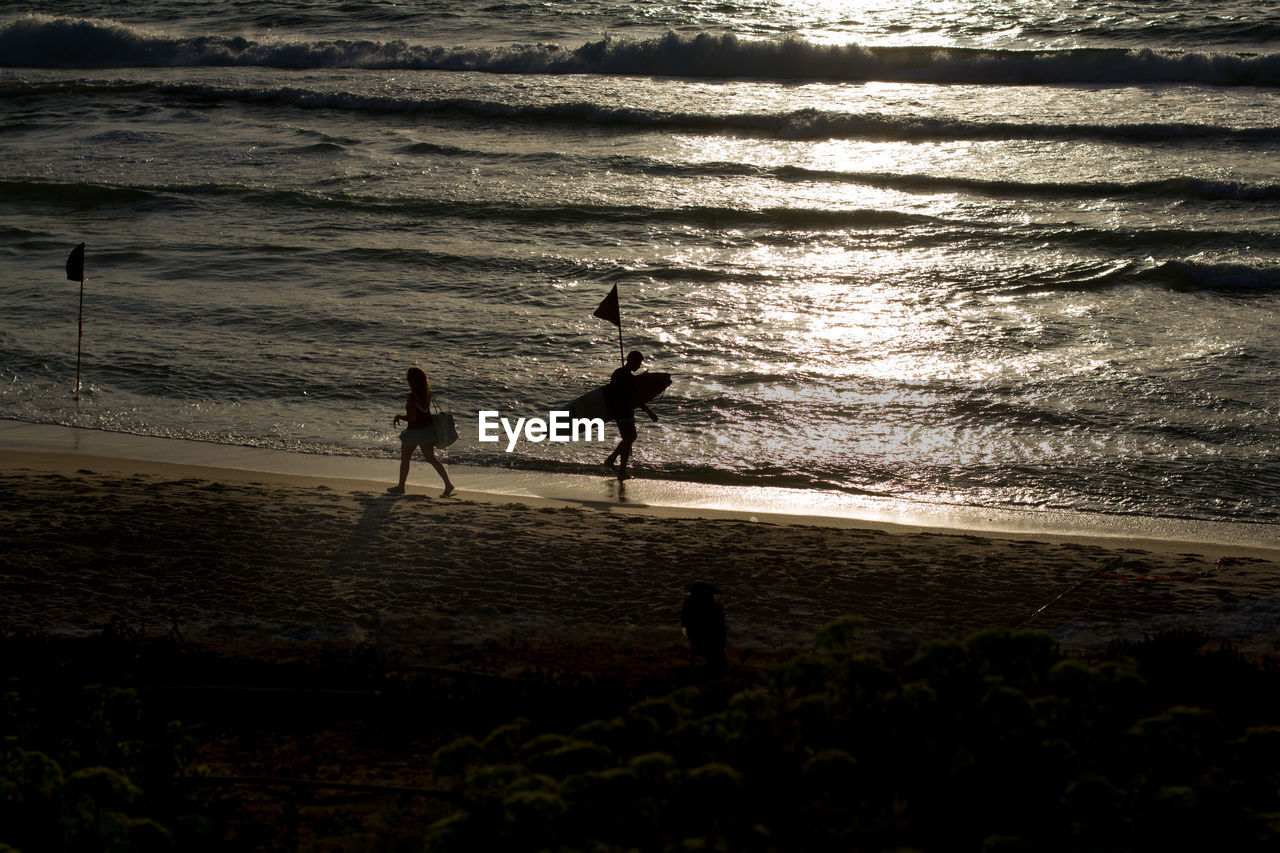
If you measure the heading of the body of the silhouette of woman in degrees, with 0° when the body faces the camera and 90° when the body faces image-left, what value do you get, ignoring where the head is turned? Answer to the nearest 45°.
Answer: approximately 90°

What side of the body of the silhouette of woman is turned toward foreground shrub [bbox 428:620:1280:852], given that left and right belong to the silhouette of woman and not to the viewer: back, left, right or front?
left
